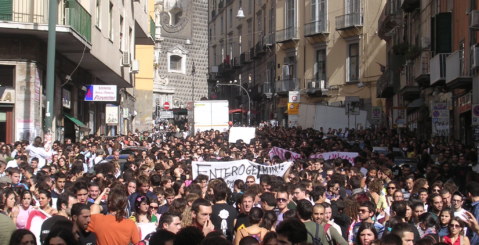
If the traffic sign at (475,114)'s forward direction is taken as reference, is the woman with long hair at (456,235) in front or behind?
in front

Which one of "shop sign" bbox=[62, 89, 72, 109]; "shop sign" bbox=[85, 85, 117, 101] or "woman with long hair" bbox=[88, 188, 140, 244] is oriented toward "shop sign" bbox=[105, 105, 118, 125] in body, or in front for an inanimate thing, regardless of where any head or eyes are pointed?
the woman with long hair

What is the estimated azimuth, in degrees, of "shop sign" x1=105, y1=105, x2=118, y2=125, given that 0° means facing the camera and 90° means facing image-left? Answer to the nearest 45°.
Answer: approximately 0°

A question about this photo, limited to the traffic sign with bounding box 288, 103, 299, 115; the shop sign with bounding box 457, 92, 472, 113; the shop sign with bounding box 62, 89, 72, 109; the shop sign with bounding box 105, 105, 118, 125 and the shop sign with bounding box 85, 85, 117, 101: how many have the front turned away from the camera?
0

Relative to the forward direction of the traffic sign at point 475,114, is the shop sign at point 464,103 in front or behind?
behind

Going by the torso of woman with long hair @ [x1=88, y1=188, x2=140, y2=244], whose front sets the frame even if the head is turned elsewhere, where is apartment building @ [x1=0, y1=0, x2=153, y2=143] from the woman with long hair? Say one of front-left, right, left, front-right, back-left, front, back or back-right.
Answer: front

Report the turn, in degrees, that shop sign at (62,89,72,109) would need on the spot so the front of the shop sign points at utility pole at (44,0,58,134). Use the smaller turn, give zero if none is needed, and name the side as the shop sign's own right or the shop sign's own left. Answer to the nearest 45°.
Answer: approximately 45° to the shop sign's own right

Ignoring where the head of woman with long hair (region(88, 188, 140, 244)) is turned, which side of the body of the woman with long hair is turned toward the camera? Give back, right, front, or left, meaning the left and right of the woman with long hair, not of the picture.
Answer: back

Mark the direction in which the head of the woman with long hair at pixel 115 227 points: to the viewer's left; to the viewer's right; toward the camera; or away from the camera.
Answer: away from the camera

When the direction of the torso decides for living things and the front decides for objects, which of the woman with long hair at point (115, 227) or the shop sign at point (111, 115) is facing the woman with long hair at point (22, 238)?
the shop sign

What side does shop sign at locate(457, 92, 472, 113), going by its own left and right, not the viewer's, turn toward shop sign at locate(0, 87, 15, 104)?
front
